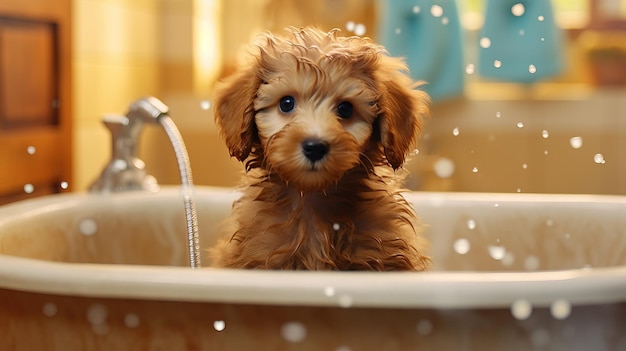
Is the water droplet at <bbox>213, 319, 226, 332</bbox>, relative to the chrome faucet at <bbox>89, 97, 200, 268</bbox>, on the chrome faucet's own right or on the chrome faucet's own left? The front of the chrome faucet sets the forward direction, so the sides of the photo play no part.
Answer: on the chrome faucet's own right

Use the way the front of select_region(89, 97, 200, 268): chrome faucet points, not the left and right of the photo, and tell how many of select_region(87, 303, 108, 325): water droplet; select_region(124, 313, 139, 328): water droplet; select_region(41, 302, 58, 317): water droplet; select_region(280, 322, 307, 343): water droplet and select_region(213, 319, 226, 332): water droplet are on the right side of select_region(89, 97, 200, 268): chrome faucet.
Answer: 5

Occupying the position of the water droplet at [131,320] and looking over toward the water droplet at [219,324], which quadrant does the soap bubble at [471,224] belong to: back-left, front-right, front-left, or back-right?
front-left

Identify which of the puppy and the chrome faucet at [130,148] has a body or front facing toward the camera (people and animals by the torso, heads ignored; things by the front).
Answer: the puppy

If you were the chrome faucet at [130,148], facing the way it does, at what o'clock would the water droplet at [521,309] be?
The water droplet is roughly at 2 o'clock from the chrome faucet.

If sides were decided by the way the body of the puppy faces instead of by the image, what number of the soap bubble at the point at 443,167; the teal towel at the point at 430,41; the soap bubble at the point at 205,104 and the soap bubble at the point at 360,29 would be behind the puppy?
4

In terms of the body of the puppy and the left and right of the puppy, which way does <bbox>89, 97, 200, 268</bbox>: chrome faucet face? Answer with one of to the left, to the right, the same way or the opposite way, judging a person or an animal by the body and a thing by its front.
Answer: to the left

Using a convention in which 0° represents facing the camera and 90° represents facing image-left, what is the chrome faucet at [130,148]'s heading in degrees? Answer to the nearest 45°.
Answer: approximately 270°

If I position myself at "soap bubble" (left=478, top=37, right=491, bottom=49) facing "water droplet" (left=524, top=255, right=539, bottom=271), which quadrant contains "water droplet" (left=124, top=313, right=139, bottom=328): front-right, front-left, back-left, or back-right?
front-right

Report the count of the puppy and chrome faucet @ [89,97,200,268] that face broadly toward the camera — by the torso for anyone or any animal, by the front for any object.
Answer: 1

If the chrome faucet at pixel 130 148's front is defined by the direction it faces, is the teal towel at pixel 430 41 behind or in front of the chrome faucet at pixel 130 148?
in front

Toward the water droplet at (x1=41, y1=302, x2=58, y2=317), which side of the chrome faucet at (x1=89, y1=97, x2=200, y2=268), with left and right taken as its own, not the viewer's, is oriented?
right

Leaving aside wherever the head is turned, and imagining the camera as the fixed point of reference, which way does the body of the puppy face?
toward the camera
